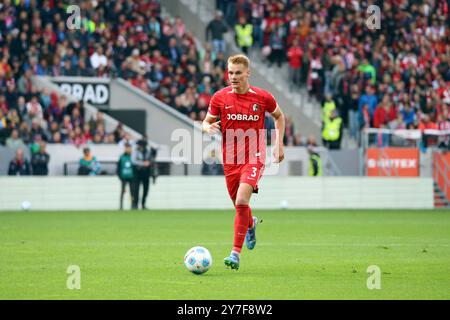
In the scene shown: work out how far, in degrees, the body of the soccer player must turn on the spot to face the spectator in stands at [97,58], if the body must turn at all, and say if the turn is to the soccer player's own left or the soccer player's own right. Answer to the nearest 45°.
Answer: approximately 180°

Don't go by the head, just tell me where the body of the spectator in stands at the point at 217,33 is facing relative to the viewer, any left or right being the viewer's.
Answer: facing the viewer

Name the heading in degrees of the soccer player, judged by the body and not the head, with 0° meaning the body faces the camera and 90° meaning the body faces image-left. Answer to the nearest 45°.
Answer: approximately 0°

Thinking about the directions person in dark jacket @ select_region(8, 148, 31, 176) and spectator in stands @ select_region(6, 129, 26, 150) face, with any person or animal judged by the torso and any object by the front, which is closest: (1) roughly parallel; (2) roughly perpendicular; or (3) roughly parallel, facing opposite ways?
roughly parallel

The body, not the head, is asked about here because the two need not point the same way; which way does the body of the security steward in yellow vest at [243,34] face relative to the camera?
toward the camera

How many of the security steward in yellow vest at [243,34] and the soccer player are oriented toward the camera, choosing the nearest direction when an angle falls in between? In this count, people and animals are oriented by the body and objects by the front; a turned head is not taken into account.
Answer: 2

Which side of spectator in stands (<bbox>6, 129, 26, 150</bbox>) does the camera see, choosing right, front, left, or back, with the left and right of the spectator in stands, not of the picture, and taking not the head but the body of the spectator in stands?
front

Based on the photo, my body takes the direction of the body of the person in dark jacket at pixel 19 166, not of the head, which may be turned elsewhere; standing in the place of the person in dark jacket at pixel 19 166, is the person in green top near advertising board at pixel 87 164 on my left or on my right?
on my left

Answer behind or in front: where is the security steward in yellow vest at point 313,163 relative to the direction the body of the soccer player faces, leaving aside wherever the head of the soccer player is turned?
behind

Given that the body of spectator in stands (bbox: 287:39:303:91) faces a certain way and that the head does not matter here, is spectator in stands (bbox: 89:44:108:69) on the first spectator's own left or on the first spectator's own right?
on the first spectator's own right

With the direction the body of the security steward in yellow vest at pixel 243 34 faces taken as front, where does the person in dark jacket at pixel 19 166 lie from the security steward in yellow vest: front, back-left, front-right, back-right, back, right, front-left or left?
front-right

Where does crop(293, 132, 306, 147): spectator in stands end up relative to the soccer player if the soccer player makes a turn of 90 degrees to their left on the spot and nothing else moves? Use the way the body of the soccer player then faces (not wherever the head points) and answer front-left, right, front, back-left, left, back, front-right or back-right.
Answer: left

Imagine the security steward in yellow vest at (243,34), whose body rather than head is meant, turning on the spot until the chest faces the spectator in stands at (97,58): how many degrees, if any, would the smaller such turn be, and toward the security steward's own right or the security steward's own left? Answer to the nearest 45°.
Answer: approximately 45° to the security steward's own right

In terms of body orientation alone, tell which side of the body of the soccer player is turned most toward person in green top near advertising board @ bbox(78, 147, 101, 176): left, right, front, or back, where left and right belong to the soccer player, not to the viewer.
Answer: back

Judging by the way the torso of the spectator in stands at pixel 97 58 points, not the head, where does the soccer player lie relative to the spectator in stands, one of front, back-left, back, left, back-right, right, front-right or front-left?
front
